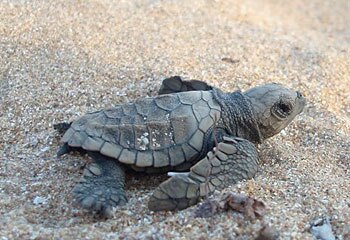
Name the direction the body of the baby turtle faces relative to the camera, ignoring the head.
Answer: to the viewer's right
